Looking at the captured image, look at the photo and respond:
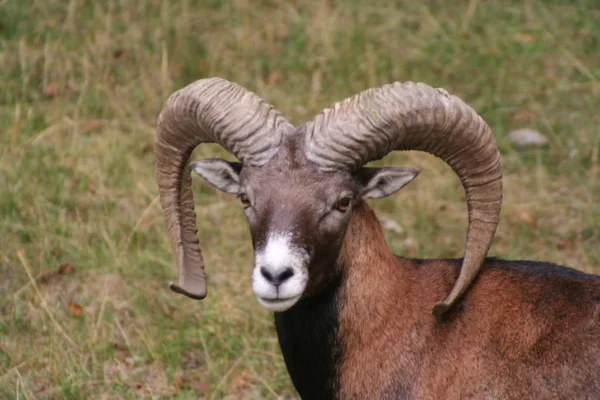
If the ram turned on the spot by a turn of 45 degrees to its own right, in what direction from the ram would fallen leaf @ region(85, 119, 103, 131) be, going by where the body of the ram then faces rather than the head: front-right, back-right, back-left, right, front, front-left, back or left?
front-right

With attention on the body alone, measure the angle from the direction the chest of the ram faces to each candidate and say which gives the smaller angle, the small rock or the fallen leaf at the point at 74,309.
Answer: the fallen leaf

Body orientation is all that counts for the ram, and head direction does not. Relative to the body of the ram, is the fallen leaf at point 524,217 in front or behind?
behind

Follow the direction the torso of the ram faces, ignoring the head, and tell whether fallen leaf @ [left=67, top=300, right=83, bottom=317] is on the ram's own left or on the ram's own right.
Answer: on the ram's own right

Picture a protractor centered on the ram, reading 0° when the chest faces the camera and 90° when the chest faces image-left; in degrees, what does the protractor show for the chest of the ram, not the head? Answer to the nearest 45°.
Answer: approximately 45°

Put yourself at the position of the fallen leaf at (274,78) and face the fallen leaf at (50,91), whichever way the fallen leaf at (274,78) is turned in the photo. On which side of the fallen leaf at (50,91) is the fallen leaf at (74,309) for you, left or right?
left

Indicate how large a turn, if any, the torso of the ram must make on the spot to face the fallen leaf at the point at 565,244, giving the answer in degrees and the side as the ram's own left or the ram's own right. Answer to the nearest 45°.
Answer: approximately 180°

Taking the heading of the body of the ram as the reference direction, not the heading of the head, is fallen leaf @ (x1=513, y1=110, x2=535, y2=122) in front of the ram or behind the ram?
behind

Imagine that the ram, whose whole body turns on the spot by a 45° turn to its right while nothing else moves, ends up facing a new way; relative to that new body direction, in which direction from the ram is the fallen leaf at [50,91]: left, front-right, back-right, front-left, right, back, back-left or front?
front-right

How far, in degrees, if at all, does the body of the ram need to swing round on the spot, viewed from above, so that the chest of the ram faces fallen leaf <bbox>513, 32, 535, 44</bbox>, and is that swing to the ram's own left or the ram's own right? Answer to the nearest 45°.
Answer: approximately 135° to the ram's own right

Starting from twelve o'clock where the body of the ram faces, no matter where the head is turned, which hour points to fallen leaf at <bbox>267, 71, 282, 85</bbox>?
The fallen leaf is roughly at 4 o'clock from the ram.

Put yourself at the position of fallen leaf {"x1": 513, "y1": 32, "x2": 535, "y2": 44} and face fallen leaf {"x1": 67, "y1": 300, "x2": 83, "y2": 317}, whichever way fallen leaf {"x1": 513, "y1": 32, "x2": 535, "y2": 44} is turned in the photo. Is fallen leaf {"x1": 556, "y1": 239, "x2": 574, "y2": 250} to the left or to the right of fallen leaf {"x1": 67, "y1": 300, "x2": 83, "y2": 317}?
left

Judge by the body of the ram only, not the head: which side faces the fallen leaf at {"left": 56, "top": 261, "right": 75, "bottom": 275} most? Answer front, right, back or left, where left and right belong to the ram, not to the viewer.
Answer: right
